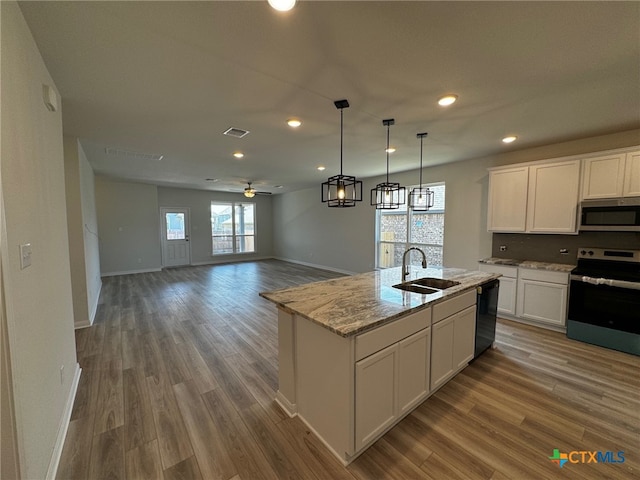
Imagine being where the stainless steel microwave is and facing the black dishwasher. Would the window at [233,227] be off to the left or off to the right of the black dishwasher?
right

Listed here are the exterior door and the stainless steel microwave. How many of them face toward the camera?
2

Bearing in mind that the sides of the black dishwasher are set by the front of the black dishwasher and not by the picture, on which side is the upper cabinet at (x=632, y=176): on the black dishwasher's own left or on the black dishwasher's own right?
on the black dishwasher's own left

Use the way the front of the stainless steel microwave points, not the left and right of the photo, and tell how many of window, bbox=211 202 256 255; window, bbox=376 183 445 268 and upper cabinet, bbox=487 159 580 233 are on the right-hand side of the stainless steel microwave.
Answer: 3

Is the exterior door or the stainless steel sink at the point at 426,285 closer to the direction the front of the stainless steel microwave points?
the stainless steel sink

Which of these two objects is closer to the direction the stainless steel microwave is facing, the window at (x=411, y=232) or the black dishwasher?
the black dishwasher

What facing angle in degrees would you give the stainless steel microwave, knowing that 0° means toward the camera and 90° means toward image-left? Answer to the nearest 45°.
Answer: approximately 0°

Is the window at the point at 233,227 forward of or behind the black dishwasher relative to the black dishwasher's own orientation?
behind
